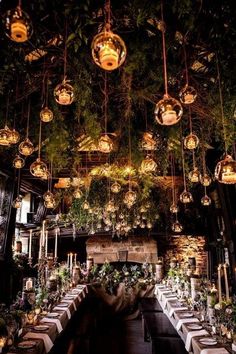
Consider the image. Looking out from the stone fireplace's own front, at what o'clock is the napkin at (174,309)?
The napkin is roughly at 12 o'clock from the stone fireplace.

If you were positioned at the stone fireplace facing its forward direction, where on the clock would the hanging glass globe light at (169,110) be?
The hanging glass globe light is roughly at 12 o'clock from the stone fireplace.

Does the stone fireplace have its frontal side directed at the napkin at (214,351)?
yes

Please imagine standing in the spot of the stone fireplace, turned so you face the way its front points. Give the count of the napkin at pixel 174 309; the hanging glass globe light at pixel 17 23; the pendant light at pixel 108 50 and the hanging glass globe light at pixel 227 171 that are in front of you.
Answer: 4

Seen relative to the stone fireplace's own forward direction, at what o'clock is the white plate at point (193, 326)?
The white plate is roughly at 12 o'clock from the stone fireplace.

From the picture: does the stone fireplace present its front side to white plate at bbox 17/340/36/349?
yes

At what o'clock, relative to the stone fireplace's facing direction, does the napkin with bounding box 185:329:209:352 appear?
The napkin is roughly at 12 o'clock from the stone fireplace.

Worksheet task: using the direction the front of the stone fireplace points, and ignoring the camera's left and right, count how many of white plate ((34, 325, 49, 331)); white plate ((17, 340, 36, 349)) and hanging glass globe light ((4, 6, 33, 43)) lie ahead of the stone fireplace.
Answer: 3

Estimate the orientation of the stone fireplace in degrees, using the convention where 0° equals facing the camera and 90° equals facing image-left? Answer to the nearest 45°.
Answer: approximately 0°

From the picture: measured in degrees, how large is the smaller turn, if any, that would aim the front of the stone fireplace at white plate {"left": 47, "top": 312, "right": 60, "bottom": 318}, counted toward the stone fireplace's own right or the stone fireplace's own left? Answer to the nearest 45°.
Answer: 0° — it already faces it

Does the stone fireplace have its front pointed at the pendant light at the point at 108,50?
yes
